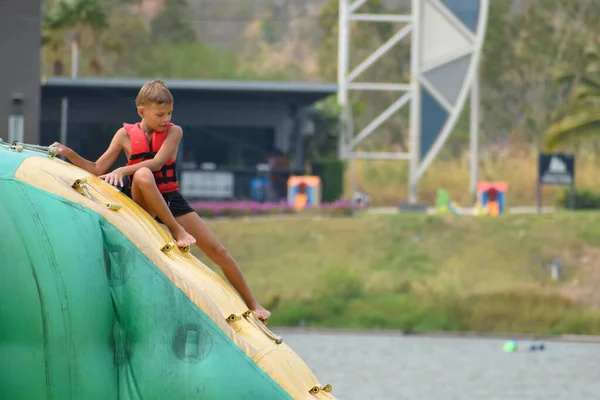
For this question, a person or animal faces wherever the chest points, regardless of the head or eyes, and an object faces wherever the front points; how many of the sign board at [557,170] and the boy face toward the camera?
2

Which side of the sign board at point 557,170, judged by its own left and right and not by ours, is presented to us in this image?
front

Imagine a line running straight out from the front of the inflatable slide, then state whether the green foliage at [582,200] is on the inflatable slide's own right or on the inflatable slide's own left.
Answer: on the inflatable slide's own left

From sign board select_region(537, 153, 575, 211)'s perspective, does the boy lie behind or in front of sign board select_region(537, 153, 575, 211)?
in front

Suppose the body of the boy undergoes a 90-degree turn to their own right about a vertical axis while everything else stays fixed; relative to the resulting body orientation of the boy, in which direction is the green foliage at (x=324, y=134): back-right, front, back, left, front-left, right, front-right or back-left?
right

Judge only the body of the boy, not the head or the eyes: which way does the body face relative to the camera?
toward the camera

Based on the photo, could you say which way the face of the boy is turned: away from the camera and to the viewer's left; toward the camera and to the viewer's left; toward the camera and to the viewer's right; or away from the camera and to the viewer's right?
toward the camera and to the viewer's right

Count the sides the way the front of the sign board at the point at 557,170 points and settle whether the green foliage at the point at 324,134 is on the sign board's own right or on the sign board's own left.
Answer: on the sign board's own right
